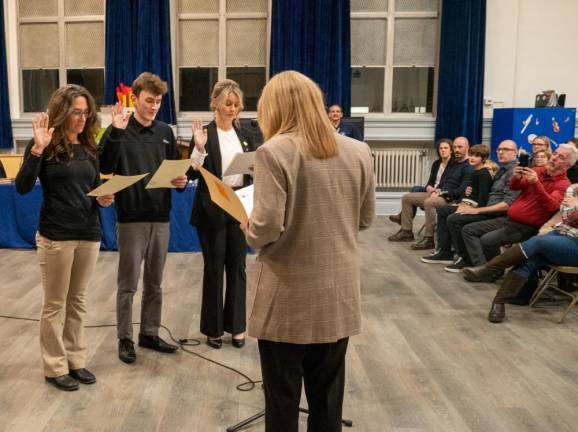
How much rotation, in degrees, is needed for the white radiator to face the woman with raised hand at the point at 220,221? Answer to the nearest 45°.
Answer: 0° — it already faces them

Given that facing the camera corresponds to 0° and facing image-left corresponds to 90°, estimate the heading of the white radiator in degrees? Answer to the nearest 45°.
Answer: approximately 0°

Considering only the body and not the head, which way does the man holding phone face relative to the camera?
to the viewer's left

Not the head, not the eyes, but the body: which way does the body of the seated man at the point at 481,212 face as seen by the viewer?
to the viewer's left

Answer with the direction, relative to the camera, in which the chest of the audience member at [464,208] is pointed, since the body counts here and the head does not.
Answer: to the viewer's left

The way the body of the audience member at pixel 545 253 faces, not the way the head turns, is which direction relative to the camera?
to the viewer's left
